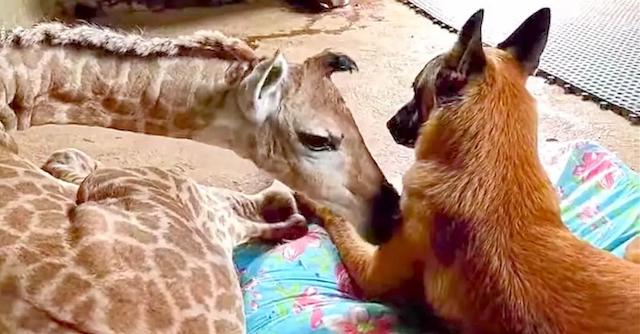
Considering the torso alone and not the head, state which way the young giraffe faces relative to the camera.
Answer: to the viewer's right

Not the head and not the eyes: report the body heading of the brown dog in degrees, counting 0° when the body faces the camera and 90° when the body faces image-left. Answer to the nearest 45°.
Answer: approximately 135°

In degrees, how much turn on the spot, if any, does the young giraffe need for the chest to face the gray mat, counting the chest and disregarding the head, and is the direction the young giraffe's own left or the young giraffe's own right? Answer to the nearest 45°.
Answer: approximately 45° to the young giraffe's own left

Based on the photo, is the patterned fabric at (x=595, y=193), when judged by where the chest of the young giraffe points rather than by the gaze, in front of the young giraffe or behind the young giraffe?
in front

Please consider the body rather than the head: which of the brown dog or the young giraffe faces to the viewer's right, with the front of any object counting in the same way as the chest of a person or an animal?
the young giraffe

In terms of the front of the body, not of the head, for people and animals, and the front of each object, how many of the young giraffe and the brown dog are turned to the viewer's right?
1

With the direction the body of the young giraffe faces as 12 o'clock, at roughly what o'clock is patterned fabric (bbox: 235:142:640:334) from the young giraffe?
The patterned fabric is roughly at 1 o'clock from the young giraffe.

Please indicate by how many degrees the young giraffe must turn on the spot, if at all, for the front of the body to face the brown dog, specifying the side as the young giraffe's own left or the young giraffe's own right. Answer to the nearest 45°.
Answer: approximately 45° to the young giraffe's own right
